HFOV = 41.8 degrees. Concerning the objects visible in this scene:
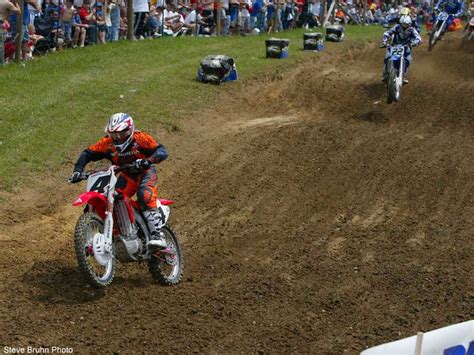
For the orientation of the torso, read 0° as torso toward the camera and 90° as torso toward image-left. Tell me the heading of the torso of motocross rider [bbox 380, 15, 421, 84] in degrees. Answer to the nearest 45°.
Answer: approximately 0°

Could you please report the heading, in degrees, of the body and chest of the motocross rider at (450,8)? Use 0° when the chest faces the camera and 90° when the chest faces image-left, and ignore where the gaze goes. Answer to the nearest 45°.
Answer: approximately 45°

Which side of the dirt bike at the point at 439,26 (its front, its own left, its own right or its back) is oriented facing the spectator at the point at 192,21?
right

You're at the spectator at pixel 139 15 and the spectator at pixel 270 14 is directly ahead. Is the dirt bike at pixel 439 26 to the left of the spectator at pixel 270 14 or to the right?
right

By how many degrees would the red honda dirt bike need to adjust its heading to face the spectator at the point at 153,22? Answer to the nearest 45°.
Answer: approximately 135° to its right

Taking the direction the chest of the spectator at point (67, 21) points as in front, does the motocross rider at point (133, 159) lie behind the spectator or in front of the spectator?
in front

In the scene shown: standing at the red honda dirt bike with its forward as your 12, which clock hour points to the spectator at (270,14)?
The spectator is roughly at 5 o'clock from the red honda dirt bike.

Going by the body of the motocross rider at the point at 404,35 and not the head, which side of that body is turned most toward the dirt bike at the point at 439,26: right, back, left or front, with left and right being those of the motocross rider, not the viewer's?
back

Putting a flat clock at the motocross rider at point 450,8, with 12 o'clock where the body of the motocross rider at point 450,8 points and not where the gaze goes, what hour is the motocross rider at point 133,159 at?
the motocross rider at point 133,159 is roughly at 11 o'clock from the motocross rider at point 450,8.

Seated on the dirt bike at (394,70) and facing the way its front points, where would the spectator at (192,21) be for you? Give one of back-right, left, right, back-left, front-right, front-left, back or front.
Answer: back-right

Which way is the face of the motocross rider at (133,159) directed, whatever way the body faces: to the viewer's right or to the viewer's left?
to the viewer's left

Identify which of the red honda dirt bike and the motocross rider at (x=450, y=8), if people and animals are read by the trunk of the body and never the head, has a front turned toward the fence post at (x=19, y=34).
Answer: the motocross rider

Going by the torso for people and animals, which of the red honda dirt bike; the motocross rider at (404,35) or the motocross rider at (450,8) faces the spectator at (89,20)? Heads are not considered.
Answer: the motocross rider at (450,8)

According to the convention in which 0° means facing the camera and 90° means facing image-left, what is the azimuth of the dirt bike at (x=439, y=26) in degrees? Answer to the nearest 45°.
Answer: approximately 0°

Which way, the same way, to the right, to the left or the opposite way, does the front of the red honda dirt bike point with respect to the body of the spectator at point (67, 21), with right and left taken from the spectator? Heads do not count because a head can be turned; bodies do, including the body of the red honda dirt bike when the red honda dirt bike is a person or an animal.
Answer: to the right
